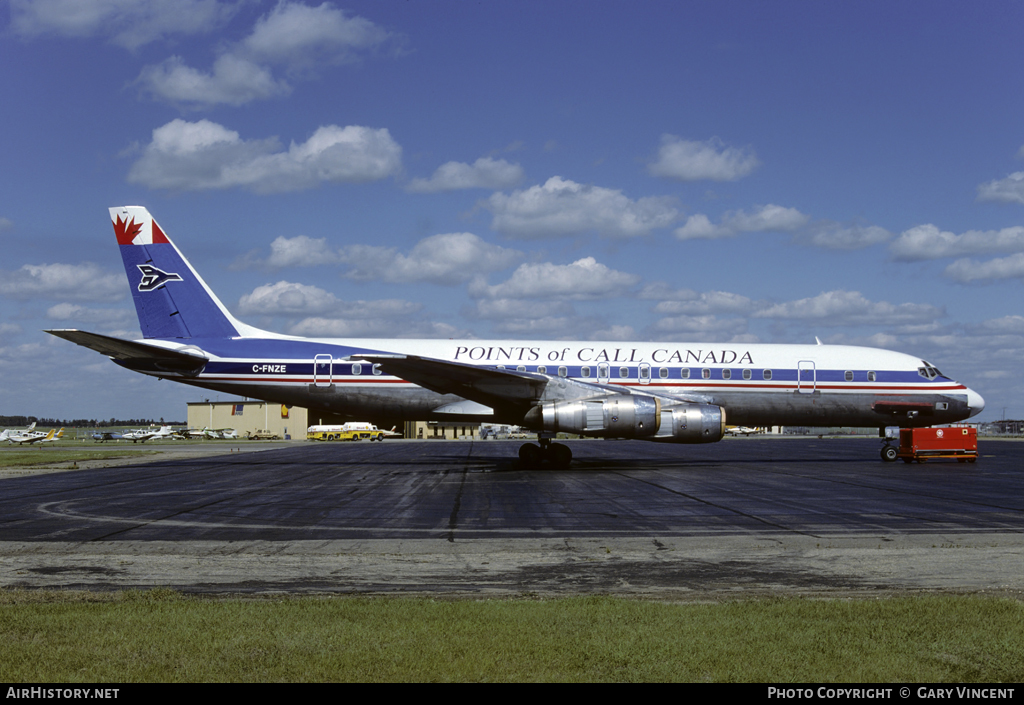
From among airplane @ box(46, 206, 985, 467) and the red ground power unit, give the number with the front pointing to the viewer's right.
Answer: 1

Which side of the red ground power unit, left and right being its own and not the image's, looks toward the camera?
left

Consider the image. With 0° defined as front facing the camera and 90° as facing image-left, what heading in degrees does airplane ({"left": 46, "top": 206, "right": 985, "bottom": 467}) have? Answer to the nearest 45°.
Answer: approximately 270°

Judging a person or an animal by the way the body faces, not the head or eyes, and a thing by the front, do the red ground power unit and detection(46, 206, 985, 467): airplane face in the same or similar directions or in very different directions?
very different directions

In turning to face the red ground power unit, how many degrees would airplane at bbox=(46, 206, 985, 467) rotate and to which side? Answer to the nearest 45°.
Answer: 0° — it already faces it
